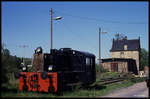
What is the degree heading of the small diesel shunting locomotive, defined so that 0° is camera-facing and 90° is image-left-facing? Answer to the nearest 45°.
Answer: approximately 45°
